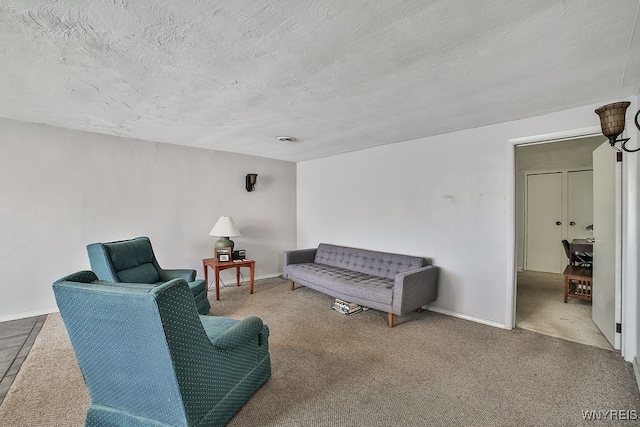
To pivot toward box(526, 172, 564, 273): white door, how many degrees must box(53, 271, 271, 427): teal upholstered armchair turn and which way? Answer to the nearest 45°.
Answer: approximately 45° to its right

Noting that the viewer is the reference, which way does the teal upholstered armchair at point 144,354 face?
facing away from the viewer and to the right of the viewer

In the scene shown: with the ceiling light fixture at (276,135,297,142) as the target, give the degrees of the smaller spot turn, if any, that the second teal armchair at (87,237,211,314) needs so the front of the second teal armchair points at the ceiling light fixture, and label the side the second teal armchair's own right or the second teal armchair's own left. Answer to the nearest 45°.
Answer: approximately 45° to the second teal armchair's own left

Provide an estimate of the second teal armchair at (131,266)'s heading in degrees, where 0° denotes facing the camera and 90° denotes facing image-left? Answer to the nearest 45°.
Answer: approximately 315°

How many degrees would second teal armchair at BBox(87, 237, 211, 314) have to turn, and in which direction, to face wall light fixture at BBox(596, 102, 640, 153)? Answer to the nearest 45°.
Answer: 0° — it already faces it

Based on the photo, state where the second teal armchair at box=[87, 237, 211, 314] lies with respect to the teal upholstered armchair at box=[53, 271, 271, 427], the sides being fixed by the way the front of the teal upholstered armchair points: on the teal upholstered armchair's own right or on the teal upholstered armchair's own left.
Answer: on the teal upholstered armchair's own left

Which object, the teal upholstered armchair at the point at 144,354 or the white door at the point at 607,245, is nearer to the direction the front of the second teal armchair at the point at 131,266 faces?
the white door

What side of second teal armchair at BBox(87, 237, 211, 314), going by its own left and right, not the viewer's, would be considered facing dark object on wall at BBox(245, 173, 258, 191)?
left

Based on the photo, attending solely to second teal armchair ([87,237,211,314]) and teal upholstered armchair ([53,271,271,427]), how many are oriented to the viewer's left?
0

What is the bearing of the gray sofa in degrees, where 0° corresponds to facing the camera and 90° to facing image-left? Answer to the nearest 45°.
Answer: approximately 45°

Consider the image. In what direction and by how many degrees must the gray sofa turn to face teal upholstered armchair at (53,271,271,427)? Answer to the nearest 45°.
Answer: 0° — it already faces it
